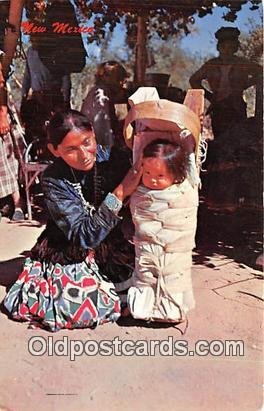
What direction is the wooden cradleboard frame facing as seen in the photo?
toward the camera

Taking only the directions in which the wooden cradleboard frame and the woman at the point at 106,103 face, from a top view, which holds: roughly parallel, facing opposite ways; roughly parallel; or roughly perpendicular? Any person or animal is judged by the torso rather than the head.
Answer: roughly perpendicular

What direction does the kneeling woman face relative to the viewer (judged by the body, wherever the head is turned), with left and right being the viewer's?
facing the viewer and to the right of the viewer

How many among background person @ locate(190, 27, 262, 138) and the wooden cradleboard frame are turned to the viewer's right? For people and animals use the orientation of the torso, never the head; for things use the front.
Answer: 0

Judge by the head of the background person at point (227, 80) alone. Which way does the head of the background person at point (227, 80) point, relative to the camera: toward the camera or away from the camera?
toward the camera

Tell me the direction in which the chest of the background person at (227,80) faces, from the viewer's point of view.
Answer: toward the camera

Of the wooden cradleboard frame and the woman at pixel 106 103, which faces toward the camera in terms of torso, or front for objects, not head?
the wooden cradleboard frame

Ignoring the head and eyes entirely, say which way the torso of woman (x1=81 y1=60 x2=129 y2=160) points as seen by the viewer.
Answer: to the viewer's right

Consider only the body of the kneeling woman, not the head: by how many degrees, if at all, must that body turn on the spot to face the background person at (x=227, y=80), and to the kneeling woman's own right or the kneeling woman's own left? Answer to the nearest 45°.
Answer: approximately 45° to the kneeling woman's own left
